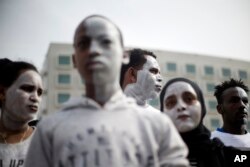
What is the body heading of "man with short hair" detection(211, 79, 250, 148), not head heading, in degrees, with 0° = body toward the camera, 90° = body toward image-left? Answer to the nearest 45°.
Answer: approximately 315°

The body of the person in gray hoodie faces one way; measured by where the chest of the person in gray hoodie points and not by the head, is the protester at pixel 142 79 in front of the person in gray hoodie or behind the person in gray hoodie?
behind

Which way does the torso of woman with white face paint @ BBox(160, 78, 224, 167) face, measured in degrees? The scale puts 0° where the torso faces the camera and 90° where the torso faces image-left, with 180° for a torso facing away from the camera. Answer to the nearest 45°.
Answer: approximately 0°

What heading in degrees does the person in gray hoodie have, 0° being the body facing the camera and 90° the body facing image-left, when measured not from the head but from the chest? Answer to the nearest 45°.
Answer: approximately 0°

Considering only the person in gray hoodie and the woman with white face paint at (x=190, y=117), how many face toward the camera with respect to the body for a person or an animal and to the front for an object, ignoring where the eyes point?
2

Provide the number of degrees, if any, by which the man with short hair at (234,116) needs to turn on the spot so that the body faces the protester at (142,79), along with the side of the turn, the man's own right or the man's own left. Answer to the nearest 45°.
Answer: approximately 90° to the man's own right

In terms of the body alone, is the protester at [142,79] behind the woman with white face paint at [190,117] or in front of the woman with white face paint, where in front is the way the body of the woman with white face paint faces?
behind
